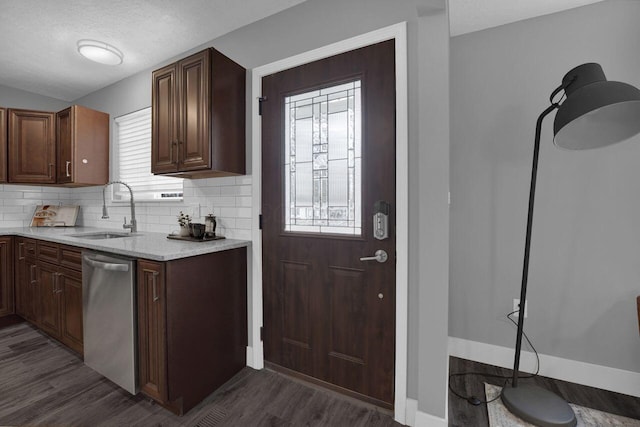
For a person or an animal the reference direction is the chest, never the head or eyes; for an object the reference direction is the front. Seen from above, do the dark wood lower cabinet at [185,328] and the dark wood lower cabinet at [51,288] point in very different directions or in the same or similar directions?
same or similar directions

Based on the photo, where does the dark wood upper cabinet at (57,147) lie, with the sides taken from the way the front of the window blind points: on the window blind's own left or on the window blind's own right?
on the window blind's own right

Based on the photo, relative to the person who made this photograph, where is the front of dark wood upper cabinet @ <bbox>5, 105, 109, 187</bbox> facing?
facing the viewer

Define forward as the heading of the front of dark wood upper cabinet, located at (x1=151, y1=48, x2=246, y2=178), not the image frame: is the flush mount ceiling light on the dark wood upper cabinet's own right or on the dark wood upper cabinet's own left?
on the dark wood upper cabinet's own right

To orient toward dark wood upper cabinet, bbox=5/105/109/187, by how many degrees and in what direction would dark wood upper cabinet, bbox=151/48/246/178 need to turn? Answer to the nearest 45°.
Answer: approximately 90° to its right

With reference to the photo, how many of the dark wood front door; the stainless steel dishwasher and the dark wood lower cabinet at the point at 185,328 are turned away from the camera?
0

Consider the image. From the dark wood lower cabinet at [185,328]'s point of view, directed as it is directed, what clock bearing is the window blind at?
The window blind is roughly at 4 o'clock from the dark wood lower cabinet.

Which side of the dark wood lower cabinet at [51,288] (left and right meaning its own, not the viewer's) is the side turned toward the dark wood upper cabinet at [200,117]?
left

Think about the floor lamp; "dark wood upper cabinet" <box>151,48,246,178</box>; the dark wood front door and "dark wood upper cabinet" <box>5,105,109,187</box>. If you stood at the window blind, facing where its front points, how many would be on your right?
1

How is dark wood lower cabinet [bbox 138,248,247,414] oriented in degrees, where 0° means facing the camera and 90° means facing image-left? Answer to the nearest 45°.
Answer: approximately 45°

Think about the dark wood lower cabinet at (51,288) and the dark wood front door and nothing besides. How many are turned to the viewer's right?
0

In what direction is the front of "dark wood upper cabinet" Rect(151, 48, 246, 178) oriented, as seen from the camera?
facing the viewer and to the left of the viewer

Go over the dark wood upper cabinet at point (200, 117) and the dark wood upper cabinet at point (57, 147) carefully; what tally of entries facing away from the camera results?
0

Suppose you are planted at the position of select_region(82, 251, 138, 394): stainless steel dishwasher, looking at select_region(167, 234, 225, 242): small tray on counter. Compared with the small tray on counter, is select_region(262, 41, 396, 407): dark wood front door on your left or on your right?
right

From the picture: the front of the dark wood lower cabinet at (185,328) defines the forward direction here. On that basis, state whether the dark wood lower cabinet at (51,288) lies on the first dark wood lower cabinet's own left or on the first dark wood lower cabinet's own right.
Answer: on the first dark wood lower cabinet's own right

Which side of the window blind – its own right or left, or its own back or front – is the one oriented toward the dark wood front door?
left

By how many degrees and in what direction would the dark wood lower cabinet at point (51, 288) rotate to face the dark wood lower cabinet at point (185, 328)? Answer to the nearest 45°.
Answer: approximately 45° to its left
